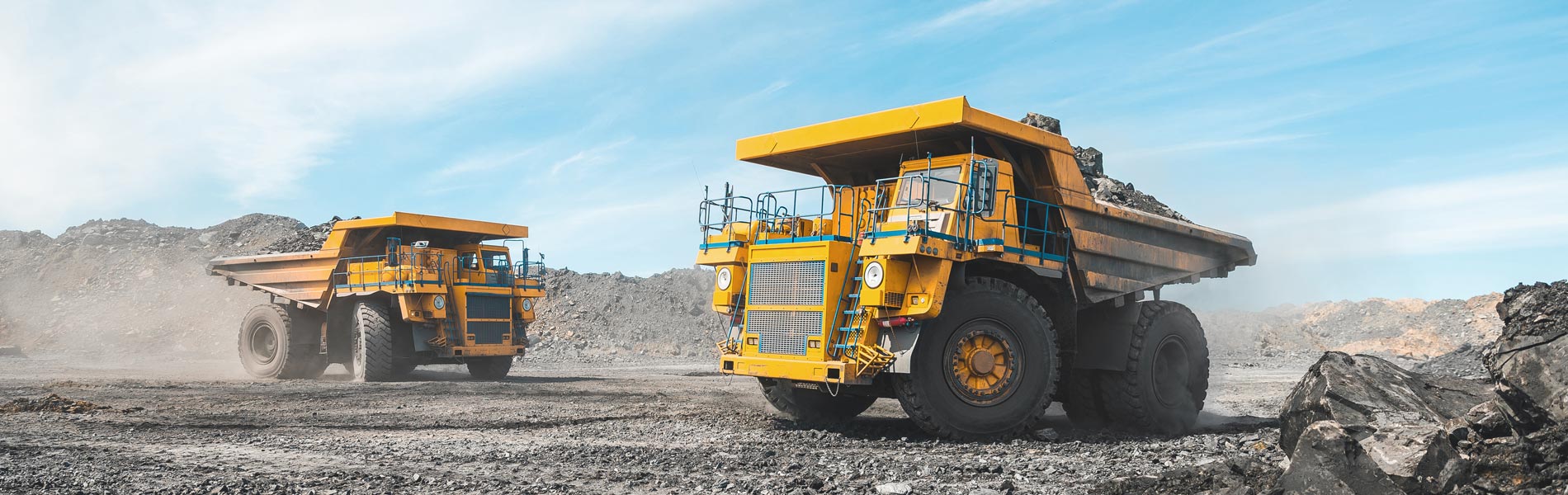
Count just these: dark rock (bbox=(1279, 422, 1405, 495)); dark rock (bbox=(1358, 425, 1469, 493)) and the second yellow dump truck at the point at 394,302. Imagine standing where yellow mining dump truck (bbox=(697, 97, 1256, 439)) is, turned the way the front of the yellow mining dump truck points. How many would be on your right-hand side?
1

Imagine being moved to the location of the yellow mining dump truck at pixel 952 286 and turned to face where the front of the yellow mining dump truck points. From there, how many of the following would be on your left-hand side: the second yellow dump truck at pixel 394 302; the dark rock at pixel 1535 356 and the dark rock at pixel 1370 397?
2

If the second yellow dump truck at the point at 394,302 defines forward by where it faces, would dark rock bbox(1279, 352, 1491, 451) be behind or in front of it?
in front

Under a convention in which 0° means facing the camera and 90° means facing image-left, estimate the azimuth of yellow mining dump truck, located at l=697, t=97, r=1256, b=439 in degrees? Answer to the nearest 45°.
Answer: approximately 45°

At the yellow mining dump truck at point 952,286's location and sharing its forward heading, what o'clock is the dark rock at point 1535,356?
The dark rock is roughly at 9 o'clock from the yellow mining dump truck.

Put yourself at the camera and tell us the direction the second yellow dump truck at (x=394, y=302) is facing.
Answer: facing the viewer and to the right of the viewer

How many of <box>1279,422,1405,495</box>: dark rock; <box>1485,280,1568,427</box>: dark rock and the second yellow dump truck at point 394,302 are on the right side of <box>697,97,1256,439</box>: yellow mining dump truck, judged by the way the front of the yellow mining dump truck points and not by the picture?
1

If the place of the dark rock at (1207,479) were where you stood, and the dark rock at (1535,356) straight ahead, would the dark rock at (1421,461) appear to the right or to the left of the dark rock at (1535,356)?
right

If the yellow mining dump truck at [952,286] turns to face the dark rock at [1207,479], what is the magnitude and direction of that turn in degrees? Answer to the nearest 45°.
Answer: approximately 90° to its left

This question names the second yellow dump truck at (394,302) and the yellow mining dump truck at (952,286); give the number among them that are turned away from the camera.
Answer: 0

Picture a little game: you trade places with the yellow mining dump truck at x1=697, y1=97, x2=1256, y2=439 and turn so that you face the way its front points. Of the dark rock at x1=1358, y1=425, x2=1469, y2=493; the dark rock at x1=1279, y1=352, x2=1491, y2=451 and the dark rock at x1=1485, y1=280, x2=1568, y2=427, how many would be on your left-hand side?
3

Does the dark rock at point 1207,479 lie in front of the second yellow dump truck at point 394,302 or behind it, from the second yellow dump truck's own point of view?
in front

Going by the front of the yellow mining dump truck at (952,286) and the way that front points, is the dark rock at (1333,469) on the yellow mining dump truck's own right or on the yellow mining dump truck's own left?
on the yellow mining dump truck's own left
